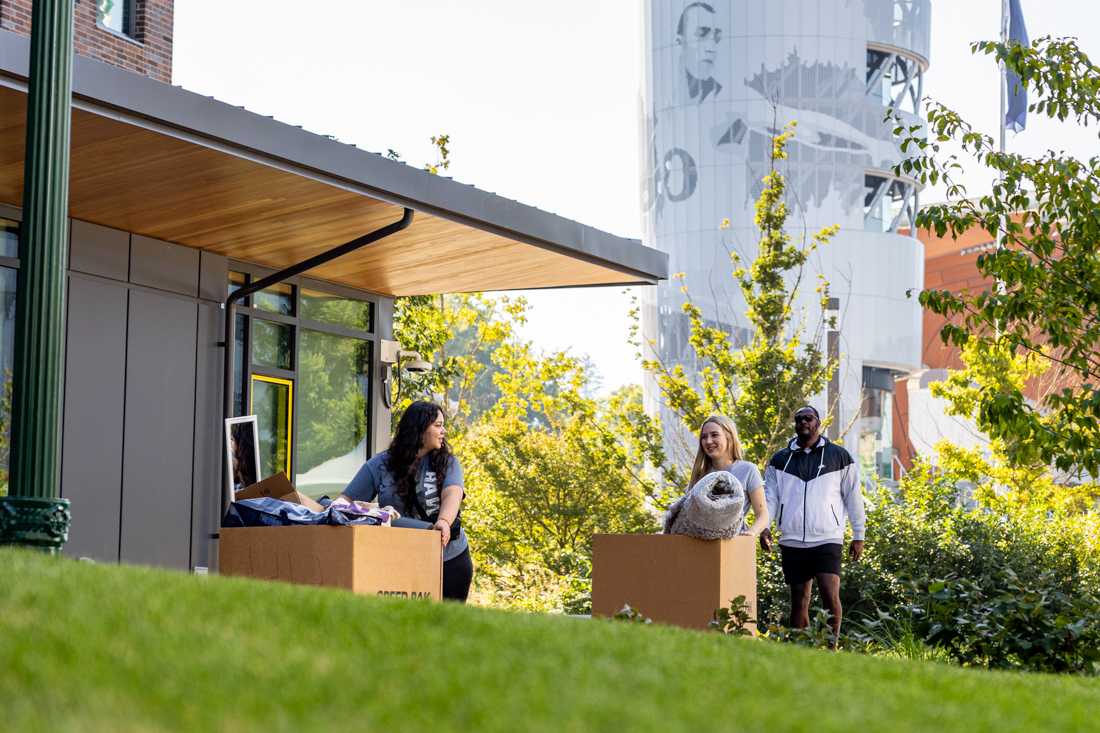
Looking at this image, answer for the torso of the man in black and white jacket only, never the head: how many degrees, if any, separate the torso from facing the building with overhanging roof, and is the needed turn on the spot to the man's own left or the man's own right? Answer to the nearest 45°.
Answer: approximately 90° to the man's own right

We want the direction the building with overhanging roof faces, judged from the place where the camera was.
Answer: facing the viewer and to the right of the viewer

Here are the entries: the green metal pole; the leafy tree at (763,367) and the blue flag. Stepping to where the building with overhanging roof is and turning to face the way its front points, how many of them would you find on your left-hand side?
2

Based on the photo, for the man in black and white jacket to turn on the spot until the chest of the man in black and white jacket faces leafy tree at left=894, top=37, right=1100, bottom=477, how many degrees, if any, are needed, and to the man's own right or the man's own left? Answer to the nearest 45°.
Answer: approximately 135° to the man's own left

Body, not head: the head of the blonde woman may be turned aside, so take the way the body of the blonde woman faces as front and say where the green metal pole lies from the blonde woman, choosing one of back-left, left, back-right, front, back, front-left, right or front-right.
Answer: front

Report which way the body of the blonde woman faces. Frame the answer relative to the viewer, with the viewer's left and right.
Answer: facing the viewer and to the left of the viewer

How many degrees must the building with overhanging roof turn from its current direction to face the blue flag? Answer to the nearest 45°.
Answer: approximately 90° to its left

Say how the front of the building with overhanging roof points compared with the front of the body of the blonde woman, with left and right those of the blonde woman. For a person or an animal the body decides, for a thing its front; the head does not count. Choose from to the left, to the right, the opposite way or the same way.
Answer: to the left

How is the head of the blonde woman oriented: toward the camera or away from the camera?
toward the camera

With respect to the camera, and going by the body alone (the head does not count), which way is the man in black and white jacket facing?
toward the camera

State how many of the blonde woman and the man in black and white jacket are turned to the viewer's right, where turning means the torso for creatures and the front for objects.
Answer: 0

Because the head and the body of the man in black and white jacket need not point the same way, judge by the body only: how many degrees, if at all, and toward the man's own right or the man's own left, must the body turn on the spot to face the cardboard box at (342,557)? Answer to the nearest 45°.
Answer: approximately 45° to the man's own right

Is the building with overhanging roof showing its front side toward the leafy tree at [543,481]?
no

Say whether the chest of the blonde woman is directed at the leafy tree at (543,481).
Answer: no

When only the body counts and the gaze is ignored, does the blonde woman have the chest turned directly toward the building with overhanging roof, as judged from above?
no
